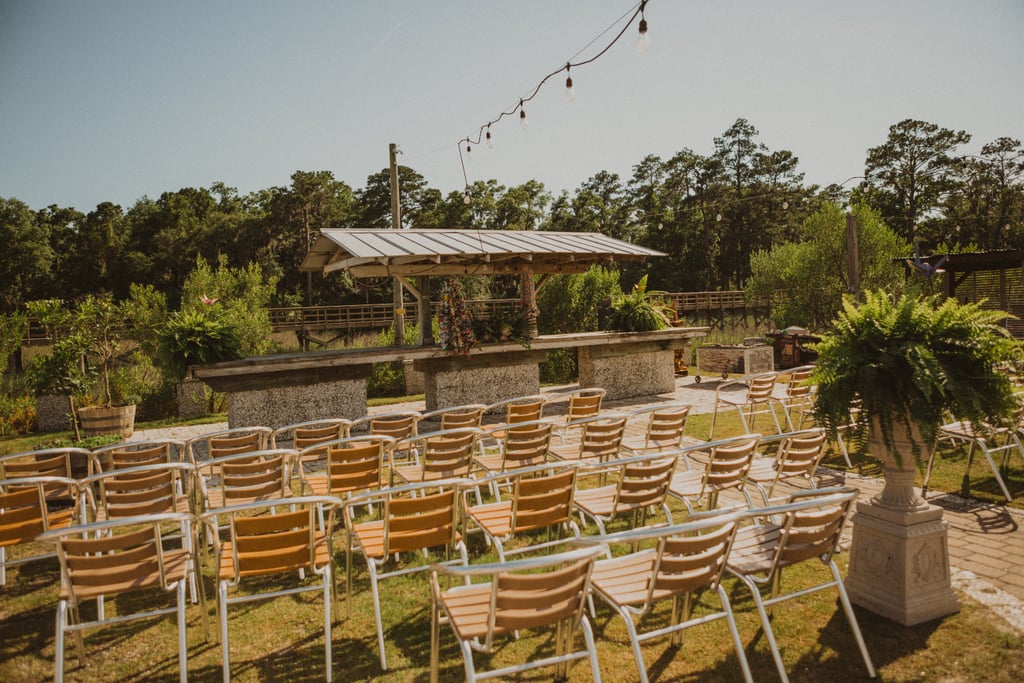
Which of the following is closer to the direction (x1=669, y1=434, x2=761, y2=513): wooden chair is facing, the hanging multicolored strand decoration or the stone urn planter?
the hanging multicolored strand decoration

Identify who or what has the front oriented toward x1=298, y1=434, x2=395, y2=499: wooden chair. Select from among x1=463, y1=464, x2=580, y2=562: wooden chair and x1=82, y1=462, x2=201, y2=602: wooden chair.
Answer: x1=463, y1=464, x2=580, y2=562: wooden chair

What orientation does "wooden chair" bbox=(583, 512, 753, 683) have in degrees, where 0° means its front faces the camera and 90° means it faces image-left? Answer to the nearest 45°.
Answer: approximately 135°

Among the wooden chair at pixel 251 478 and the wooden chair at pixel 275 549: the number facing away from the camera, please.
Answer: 2

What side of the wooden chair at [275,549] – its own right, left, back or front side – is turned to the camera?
back

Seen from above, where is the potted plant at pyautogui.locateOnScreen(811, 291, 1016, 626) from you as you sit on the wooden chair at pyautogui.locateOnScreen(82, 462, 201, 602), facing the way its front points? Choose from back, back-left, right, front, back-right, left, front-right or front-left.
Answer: back-right

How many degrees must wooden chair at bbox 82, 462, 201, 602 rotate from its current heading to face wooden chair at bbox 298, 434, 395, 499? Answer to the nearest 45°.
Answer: approximately 90° to its right

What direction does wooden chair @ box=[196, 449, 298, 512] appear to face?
away from the camera

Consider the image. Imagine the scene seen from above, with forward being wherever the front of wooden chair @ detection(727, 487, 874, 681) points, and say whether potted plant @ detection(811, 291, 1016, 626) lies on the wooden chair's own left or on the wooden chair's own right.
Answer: on the wooden chair's own right

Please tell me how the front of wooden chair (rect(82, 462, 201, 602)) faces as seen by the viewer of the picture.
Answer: facing away from the viewer

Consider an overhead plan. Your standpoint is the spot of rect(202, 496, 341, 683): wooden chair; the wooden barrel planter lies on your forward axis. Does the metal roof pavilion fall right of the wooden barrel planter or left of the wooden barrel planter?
right

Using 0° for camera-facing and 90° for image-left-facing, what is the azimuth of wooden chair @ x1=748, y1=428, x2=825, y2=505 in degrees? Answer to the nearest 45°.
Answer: approximately 135°

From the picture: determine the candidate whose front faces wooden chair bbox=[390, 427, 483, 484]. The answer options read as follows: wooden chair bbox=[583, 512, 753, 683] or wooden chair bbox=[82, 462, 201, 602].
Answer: wooden chair bbox=[583, 512, 753, 683]

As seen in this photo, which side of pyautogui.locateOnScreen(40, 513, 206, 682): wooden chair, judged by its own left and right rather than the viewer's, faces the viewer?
back
